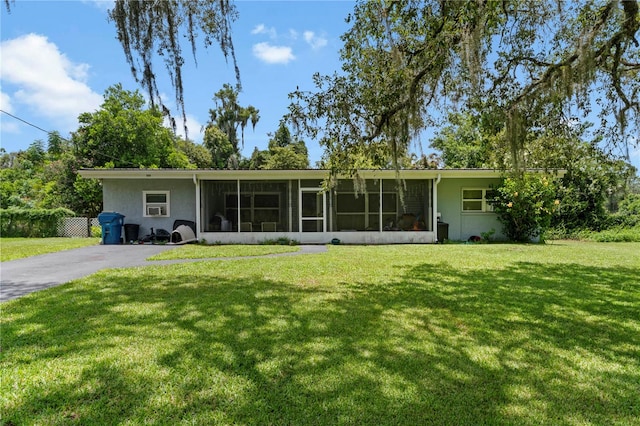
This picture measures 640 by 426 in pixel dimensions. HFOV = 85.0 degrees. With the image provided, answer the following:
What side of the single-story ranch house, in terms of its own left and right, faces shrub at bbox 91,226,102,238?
right

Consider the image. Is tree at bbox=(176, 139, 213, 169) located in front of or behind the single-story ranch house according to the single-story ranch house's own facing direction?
behind

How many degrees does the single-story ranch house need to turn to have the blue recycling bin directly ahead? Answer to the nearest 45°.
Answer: approximately 90° to its right

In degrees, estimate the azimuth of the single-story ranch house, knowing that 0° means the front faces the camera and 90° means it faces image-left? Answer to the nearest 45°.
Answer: approximately 0°

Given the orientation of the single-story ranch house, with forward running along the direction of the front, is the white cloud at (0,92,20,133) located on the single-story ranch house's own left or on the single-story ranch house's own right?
on the single-story ranch house's own right

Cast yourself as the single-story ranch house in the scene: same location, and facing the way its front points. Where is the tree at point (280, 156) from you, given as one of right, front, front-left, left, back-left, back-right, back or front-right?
back

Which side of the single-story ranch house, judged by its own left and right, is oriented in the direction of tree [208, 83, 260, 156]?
back
